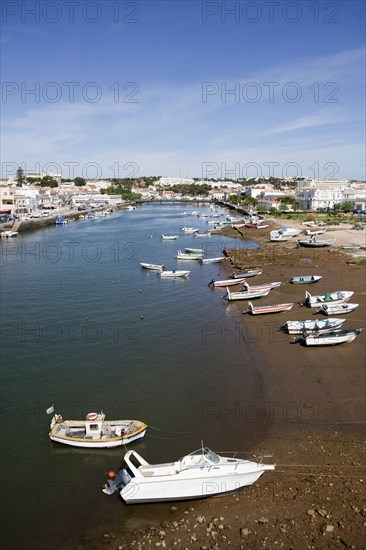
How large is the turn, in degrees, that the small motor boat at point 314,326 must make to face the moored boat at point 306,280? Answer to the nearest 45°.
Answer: approximately 90° to its left

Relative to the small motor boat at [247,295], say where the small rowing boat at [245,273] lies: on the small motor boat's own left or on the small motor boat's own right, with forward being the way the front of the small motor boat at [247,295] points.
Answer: on the small motor boat's own left

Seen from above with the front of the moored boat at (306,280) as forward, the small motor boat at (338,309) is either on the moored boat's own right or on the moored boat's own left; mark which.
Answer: on the moored boat's own right

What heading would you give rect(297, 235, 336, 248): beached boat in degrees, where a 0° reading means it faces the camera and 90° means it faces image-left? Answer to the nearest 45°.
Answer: approximately 270°

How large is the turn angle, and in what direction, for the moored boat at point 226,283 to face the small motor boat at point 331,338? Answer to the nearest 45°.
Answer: approximately 90° to its right

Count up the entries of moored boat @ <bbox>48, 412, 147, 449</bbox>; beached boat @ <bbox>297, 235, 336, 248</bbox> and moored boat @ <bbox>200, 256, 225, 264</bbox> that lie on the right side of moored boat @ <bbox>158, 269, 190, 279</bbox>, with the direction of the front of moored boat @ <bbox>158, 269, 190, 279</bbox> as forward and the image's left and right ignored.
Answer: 1

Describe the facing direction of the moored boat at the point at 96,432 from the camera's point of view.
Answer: facing to the right of the viewer
